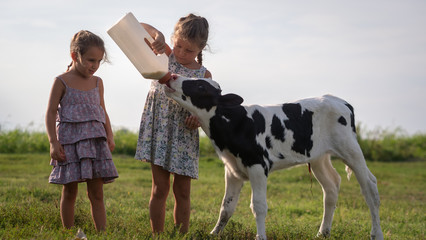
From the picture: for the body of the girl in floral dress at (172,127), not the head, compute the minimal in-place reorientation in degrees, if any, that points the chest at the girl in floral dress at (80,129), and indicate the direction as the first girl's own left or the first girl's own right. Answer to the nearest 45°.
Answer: approximately 90° to the first girl's own right

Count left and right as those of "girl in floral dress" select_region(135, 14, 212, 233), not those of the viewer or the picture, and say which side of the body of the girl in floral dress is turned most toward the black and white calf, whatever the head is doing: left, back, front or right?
left

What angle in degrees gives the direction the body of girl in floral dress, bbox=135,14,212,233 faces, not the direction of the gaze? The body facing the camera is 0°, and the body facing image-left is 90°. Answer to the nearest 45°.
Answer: approximately 0°

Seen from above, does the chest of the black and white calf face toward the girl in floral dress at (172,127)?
yes

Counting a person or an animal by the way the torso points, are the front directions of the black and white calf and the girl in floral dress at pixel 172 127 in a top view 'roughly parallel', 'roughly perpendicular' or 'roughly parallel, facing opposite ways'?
roughly perpendicular

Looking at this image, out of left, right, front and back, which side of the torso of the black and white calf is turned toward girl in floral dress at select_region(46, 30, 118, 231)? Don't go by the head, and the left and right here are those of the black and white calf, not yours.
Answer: front

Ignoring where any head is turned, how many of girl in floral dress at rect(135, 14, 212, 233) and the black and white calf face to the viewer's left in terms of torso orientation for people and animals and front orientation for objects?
1

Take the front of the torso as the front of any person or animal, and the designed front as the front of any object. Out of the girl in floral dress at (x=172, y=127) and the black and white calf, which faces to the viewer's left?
the black and white calf

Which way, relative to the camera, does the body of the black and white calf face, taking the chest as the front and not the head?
to the viewer's left
